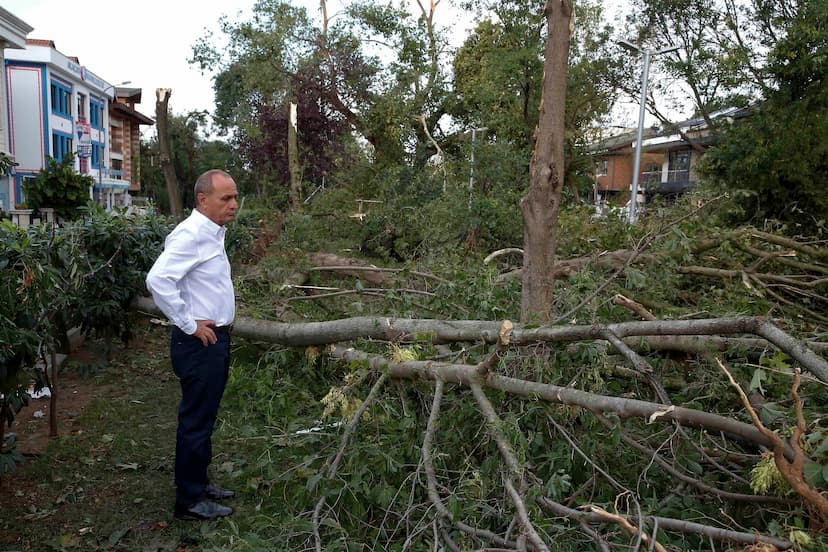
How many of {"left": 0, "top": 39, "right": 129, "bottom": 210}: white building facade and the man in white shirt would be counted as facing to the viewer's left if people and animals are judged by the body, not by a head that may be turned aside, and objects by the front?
0

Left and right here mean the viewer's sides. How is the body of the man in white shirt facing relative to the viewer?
facing to the right of the viewer

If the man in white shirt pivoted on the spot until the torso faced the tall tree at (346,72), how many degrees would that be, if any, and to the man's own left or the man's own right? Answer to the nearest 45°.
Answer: approximately 90° to the man's own left

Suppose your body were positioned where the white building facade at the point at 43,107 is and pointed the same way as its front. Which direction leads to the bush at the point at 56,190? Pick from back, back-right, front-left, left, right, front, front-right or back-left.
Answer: front-right

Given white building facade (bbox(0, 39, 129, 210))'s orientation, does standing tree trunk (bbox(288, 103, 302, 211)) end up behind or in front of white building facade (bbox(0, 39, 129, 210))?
in front

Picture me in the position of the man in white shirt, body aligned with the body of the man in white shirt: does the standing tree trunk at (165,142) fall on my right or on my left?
on my left

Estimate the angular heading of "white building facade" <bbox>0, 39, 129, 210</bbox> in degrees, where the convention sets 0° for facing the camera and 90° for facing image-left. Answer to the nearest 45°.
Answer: approximately 315°

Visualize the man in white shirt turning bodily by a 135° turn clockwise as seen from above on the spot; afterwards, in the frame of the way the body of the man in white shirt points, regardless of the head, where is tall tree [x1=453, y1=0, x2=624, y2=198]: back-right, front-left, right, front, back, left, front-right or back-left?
back

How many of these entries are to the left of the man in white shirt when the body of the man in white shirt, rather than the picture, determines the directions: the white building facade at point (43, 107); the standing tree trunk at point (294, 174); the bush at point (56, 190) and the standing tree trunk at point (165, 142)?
4

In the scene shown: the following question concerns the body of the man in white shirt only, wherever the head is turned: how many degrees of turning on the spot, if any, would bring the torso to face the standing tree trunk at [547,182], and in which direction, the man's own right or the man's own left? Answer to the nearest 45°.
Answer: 0° — they already face it

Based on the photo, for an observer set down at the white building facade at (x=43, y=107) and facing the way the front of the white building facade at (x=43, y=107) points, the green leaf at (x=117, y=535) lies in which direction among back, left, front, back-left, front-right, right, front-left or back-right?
front-right

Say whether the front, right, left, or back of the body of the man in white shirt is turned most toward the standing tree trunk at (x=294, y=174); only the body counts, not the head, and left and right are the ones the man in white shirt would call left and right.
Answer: left
